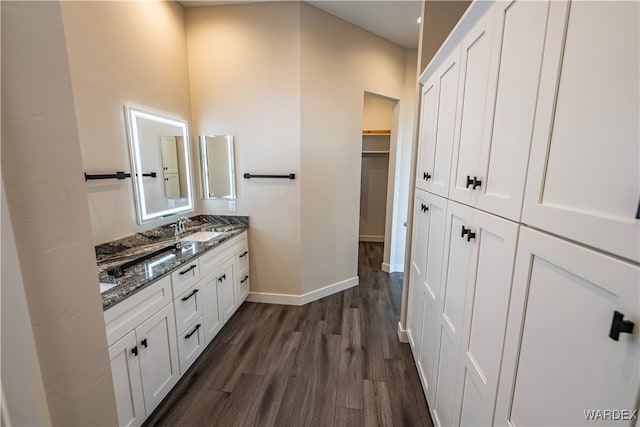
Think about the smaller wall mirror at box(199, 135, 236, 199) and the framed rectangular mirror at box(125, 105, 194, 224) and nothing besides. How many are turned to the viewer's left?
0

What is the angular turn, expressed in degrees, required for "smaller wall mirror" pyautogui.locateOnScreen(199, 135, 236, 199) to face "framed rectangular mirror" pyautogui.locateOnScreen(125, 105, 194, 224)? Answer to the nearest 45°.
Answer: approximately 45° to its right

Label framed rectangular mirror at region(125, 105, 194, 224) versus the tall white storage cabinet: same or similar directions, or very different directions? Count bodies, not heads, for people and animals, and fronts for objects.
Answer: very different directions

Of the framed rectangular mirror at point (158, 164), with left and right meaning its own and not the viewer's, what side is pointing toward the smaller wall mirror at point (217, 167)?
left

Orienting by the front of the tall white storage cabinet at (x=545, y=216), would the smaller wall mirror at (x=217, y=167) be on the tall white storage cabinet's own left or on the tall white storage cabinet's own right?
on the tall white storage cabinet's own right

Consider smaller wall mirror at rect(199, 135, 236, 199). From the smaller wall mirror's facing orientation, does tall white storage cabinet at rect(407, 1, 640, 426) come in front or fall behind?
in front

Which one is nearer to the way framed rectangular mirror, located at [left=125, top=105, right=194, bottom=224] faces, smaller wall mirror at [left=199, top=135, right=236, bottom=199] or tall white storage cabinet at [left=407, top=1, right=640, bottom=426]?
the tall white storage cabinet

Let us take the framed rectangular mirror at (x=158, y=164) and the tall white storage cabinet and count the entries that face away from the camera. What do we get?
0

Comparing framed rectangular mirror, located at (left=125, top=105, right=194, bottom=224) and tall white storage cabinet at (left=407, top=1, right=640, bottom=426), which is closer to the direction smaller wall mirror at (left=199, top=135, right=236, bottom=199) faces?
the tall white storage cabinet

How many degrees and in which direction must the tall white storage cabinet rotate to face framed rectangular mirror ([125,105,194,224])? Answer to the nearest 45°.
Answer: approximately 45° to its right

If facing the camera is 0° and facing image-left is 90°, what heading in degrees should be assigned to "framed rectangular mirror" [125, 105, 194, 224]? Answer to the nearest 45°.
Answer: approximately 315°
